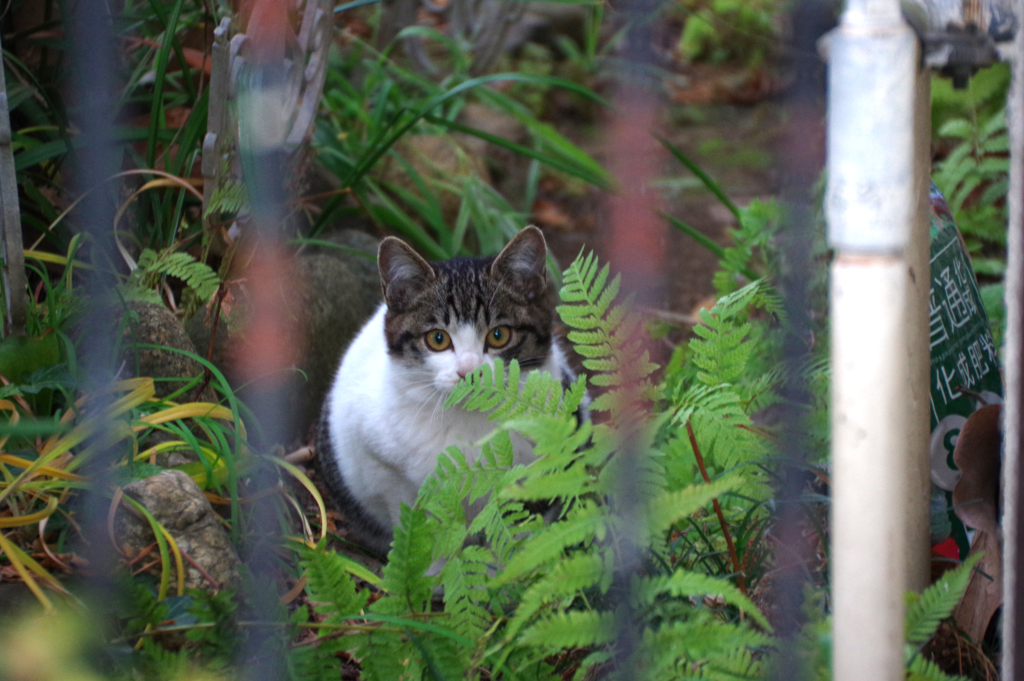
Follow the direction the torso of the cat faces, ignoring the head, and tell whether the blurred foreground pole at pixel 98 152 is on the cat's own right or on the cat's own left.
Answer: on the cat's own right

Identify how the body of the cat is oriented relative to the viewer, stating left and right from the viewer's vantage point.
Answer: facing the viewer and to the right of the viewer

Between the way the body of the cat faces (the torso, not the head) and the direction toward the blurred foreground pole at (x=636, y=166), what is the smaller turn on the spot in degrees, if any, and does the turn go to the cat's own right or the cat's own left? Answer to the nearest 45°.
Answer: approximately 45° to the cat's own right

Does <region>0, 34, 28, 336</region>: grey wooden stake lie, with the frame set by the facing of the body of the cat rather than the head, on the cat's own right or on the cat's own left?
on the cat's own right

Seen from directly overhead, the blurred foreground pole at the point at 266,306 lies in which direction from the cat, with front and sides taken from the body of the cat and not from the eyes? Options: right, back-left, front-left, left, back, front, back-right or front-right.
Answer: front-right

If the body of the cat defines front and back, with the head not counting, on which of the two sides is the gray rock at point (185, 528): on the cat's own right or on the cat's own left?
on the cat's own right
